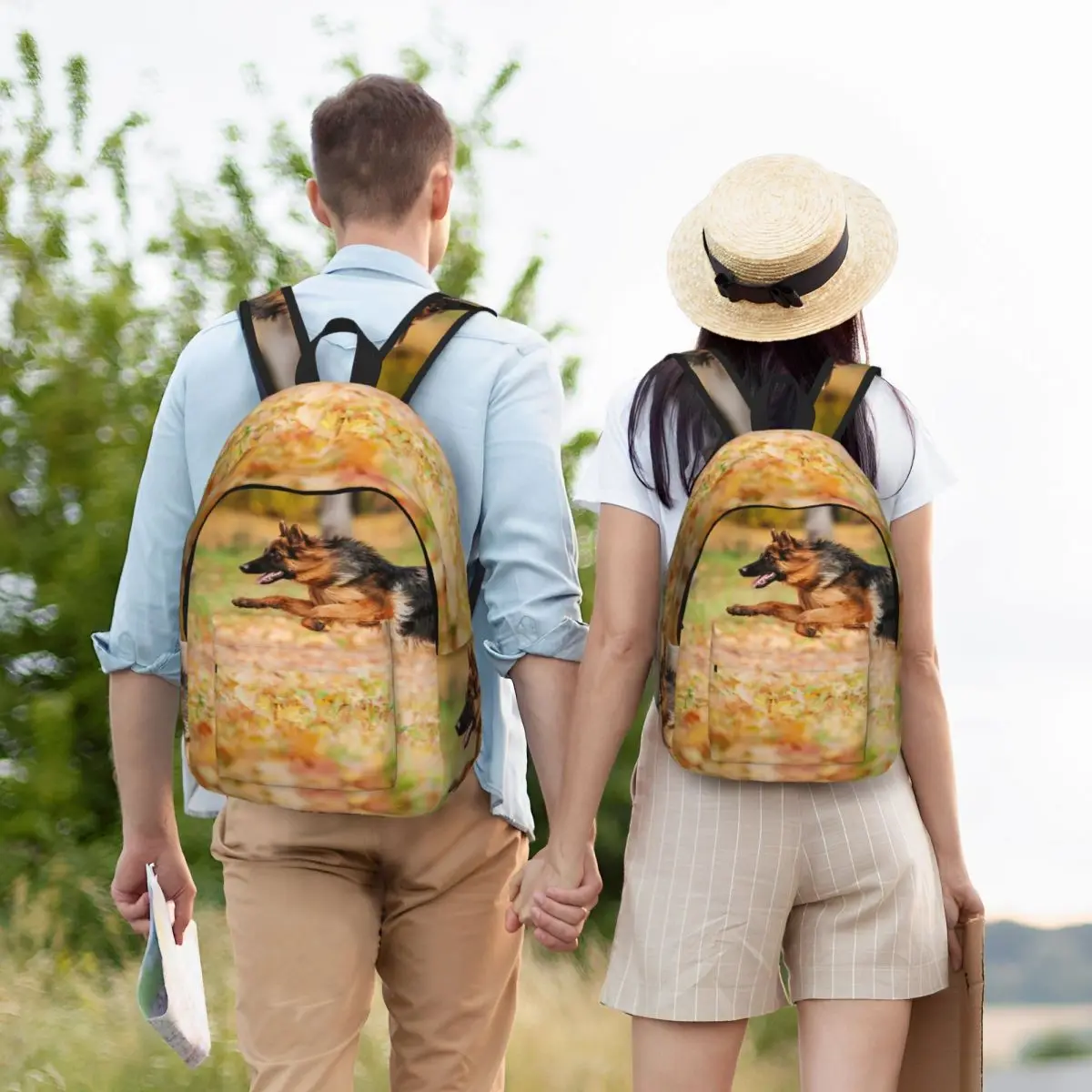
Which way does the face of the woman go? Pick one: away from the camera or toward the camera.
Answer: away from the camera

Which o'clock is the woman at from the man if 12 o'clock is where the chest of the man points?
The woman is roughly at 4 o'clock from the man.

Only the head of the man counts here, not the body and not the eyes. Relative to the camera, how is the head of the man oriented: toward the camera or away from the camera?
away from the camera

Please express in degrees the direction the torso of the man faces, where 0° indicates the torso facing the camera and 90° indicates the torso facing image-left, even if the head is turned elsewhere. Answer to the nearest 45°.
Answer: approximately 180°

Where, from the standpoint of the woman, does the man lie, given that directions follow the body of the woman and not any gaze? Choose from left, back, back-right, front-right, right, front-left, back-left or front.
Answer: left

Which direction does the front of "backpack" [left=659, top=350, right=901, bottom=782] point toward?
toward the camera

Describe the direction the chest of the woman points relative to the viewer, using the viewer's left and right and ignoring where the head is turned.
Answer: facing away from the viewer

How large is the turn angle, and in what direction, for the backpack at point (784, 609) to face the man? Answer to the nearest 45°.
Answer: approximately 90° to its right

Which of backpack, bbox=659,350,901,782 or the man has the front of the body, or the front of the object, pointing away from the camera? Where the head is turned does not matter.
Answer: the man

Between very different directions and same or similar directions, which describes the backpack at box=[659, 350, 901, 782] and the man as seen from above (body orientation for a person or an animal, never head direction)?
very different directions

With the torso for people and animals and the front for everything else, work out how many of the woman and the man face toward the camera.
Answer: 0

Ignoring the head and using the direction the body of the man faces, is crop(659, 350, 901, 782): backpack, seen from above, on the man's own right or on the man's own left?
on the man's own right
